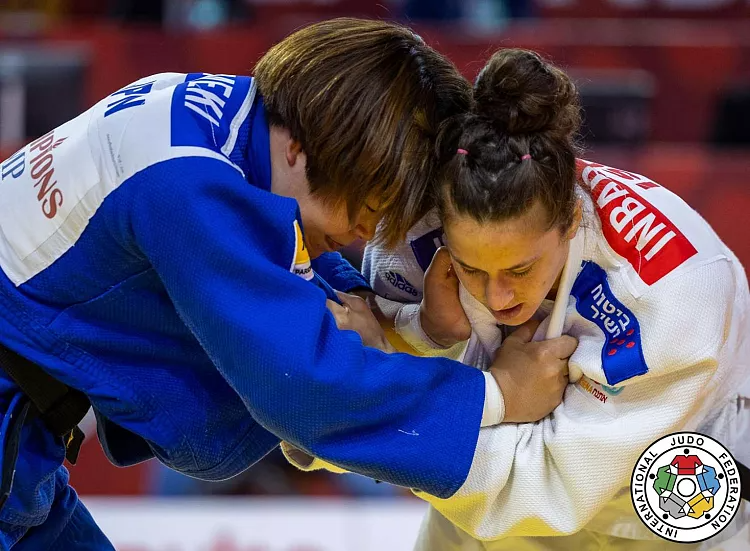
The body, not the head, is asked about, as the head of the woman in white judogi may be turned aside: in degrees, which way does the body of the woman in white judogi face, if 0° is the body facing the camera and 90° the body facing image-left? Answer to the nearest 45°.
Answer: approximately 45°

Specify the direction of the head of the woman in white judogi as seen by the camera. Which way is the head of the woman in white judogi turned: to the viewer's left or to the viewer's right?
to the viewer's left
